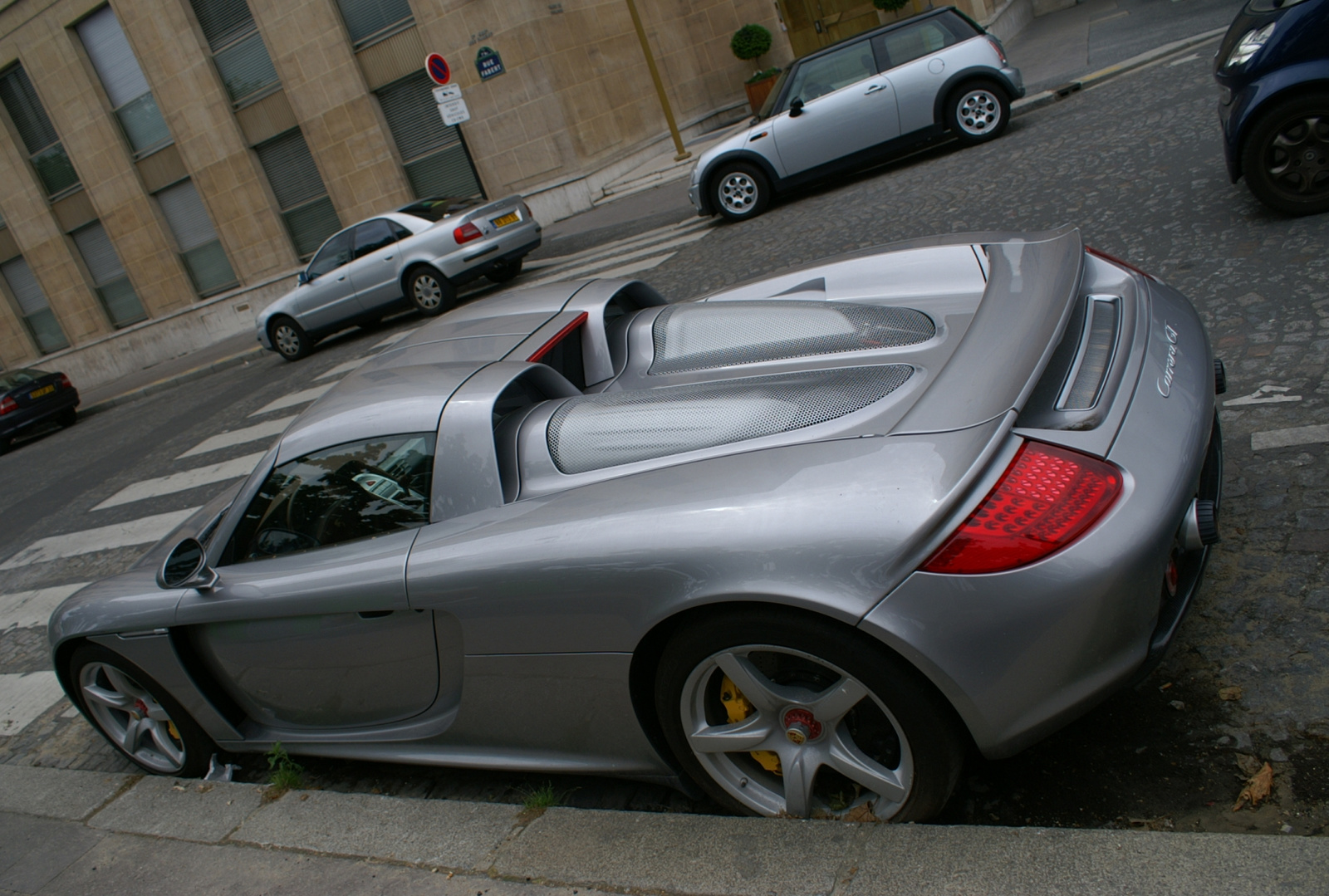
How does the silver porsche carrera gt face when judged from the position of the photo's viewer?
facing away from the viewer and to the left of the viewer

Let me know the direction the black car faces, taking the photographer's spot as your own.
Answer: facing away from the viewer and to the left of the viewer

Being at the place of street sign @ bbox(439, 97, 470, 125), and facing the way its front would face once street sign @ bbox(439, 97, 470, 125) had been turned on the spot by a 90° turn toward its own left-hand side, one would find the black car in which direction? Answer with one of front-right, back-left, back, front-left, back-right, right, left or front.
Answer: back

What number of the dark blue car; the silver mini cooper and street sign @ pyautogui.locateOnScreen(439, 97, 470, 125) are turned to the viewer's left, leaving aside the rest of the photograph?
2

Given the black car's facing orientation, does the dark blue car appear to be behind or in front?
behind

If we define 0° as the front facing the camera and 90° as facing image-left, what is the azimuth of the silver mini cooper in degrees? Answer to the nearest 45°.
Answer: approximately 90°

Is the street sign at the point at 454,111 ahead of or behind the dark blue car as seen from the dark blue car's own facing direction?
ahead

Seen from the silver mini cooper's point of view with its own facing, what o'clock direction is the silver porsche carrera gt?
The silver porsche carrera gt is roughly at 9 o'clock from the silver mini cooper.

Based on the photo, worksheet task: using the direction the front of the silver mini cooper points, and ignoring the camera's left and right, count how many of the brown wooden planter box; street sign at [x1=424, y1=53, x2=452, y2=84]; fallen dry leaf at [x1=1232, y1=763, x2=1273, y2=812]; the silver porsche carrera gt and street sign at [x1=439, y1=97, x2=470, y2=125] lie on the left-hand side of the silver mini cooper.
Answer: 2

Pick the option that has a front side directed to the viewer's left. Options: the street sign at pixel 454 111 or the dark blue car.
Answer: the dark blue car

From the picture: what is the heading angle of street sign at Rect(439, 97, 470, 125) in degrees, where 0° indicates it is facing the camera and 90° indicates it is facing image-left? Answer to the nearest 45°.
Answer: approximately 0°

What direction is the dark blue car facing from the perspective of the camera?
to the viewer's left
